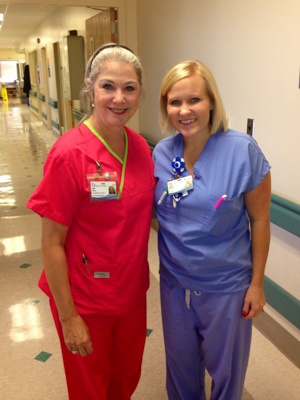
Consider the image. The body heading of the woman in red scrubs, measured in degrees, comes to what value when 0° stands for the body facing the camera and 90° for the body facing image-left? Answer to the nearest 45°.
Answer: approximately 315°

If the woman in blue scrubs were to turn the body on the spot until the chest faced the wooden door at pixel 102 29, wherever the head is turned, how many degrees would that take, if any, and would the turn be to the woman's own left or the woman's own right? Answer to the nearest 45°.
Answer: approximately 135° to the woman's own right

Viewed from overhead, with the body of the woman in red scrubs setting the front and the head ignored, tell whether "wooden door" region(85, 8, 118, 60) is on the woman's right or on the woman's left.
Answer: on the woman's left

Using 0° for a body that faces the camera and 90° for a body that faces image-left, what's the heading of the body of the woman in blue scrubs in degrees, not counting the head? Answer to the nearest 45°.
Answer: approximately 45°
